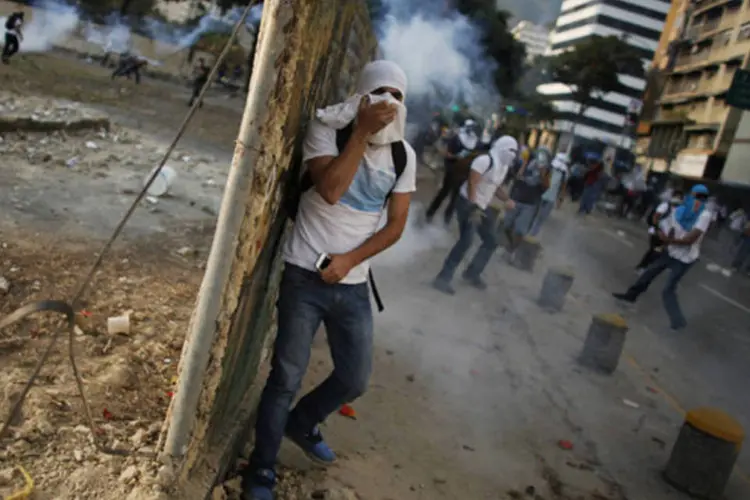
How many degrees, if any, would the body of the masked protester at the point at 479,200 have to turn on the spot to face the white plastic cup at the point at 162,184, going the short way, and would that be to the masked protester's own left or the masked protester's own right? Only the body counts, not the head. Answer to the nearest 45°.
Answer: approximately 135° to the masked protester's own right

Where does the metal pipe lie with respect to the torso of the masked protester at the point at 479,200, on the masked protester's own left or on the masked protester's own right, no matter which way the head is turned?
on the masked protester's own right

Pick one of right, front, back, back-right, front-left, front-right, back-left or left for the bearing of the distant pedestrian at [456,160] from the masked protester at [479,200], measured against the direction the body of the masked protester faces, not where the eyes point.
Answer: back-left

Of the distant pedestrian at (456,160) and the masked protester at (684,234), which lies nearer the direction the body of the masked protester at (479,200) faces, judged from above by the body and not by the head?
the masked protester

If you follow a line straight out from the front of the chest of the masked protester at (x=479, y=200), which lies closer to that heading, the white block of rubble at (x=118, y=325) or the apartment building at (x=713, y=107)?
the white block of rubble

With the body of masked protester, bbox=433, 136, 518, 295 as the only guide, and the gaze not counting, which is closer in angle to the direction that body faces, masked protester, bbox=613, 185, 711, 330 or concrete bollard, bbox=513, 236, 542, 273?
the masked protester

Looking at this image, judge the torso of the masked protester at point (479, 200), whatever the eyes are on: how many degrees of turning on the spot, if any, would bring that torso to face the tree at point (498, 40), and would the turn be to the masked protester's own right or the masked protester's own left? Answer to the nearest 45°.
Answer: approximately 135° to the masked protester's own left

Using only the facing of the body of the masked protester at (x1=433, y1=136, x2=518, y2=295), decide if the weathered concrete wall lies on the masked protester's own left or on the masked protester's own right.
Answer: on the masked protester's own right

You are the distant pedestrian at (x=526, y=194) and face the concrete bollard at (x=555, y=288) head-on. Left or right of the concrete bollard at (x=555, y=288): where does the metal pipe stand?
right
